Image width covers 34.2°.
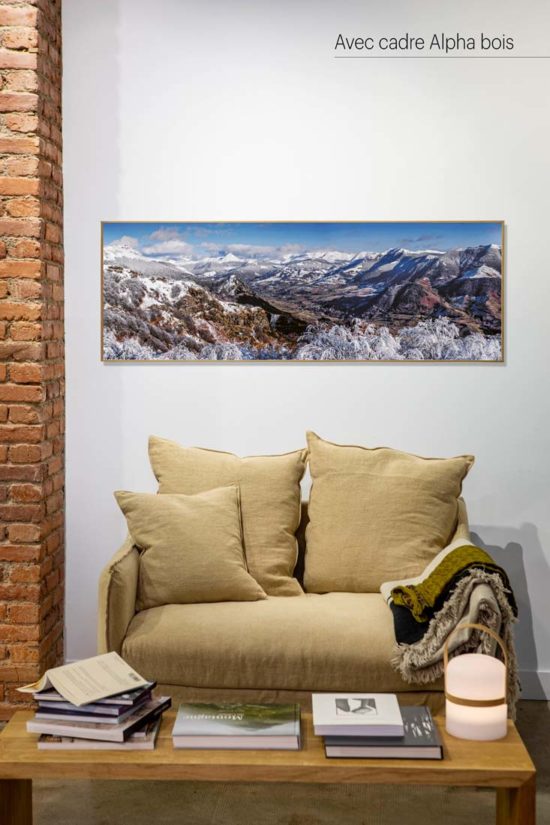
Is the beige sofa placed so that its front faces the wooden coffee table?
yes

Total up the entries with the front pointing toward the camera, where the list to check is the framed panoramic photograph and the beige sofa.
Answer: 2

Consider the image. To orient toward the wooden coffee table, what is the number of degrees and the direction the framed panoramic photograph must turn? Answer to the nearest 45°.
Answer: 0° — it already faces it

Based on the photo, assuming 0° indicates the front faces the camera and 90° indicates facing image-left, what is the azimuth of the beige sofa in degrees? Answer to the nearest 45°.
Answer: approximately 0°

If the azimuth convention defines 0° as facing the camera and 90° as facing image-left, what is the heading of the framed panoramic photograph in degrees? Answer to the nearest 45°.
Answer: approximately 0°
